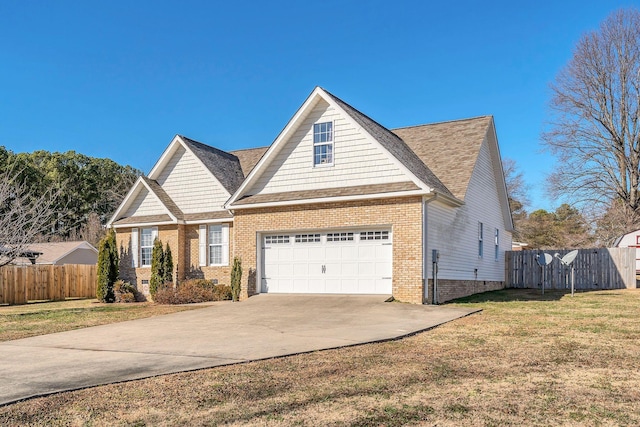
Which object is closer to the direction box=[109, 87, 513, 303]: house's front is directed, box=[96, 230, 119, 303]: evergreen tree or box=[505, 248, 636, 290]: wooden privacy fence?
the evergreen tree

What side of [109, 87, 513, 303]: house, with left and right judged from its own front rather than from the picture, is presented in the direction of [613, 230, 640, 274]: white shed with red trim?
back

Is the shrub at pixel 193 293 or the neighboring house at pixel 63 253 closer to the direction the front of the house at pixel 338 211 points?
the shrub

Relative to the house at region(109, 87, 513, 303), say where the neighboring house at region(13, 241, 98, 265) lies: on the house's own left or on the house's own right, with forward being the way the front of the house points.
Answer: on the house's own right

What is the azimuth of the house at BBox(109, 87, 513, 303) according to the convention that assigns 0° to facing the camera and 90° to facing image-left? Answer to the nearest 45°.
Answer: approximately 45°

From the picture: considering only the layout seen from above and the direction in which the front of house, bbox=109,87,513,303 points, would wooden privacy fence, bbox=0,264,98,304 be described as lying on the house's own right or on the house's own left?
on the house's own right

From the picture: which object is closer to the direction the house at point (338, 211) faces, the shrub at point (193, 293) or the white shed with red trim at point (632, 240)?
the shrub

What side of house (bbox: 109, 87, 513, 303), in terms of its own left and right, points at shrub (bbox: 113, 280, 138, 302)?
right
